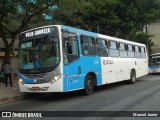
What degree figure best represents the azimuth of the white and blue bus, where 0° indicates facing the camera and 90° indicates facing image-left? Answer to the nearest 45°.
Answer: approximately 45°

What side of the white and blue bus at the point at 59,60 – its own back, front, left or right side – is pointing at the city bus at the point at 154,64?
back
